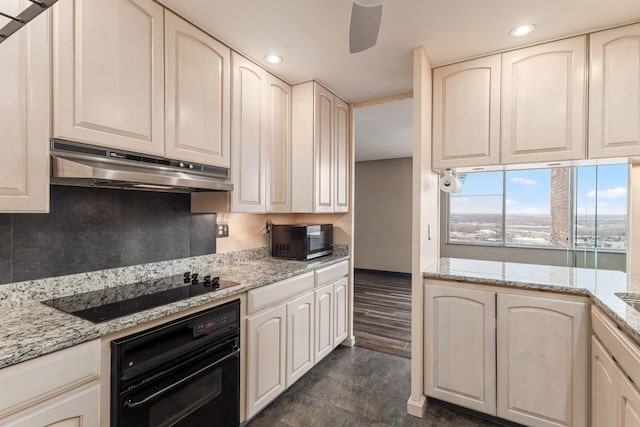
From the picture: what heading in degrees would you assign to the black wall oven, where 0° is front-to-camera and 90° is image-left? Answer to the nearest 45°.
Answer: approximately 315°

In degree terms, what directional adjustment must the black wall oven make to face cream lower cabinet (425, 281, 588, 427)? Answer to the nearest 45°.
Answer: approximately 45° to its left

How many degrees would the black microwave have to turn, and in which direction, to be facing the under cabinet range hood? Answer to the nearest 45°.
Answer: approximately 90° to its right

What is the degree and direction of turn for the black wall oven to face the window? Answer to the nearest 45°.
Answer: approximately 45° to its left

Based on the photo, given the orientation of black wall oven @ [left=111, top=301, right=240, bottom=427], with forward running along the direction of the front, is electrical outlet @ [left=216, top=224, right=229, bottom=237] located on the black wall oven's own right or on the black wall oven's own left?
on the black wall oven's own left
